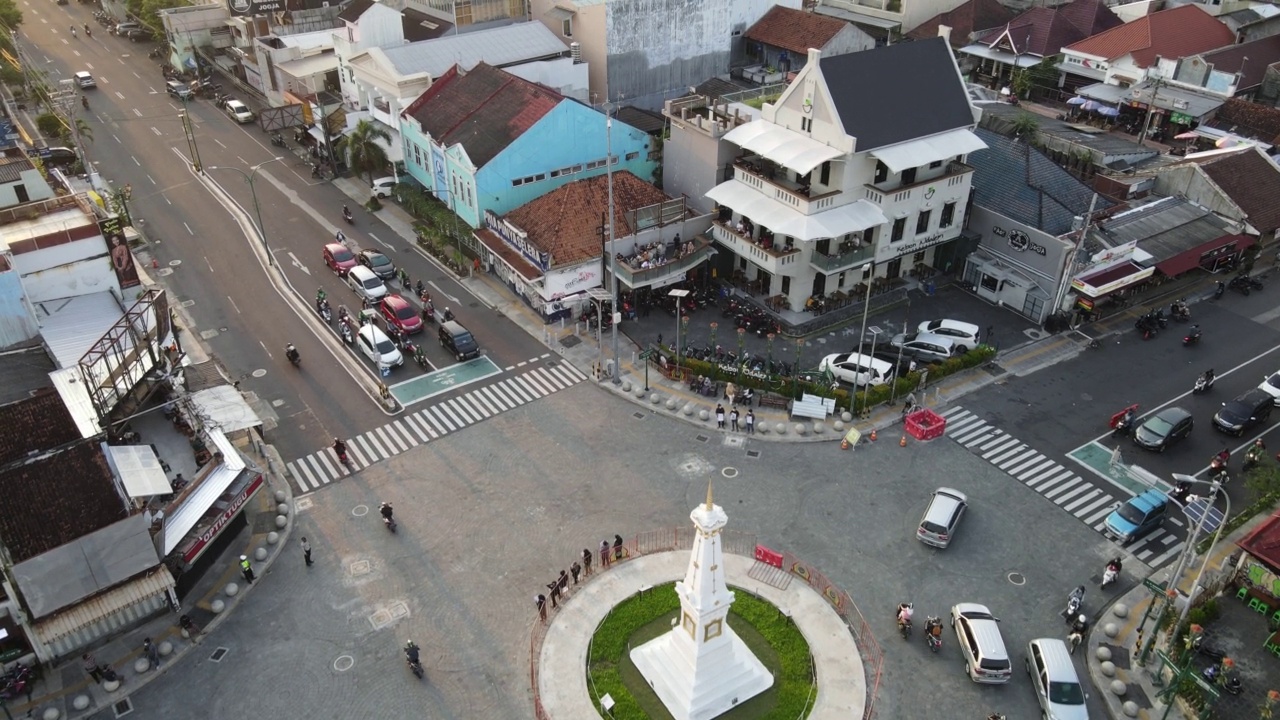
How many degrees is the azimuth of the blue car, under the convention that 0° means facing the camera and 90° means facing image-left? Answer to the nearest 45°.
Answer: approximately 45°

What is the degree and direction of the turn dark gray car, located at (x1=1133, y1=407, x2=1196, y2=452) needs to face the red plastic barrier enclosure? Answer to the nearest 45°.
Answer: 0° — it already faces it

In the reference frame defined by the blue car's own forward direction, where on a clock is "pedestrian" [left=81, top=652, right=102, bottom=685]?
The pedestrian is roughly at 12 o'clock from the blue car.

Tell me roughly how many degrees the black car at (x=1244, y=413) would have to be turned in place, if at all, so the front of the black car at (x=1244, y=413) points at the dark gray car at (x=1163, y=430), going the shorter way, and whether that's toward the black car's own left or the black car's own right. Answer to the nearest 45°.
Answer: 0° — it already faces it

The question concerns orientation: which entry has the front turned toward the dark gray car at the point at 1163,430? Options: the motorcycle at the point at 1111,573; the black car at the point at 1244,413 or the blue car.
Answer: the black car at the point at 1244,413

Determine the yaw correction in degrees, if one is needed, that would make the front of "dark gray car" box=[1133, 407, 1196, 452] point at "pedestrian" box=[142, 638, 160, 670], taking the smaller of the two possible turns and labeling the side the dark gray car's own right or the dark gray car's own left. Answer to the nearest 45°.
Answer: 0° — it already faces them

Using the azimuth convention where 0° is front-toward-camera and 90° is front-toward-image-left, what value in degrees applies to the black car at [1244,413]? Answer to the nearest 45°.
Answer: approximately 45°

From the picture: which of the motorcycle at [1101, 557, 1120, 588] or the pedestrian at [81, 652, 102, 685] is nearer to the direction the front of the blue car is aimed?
the pedestrian

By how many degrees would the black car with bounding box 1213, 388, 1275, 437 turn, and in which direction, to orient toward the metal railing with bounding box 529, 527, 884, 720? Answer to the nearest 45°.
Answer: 0° — it already faces it
